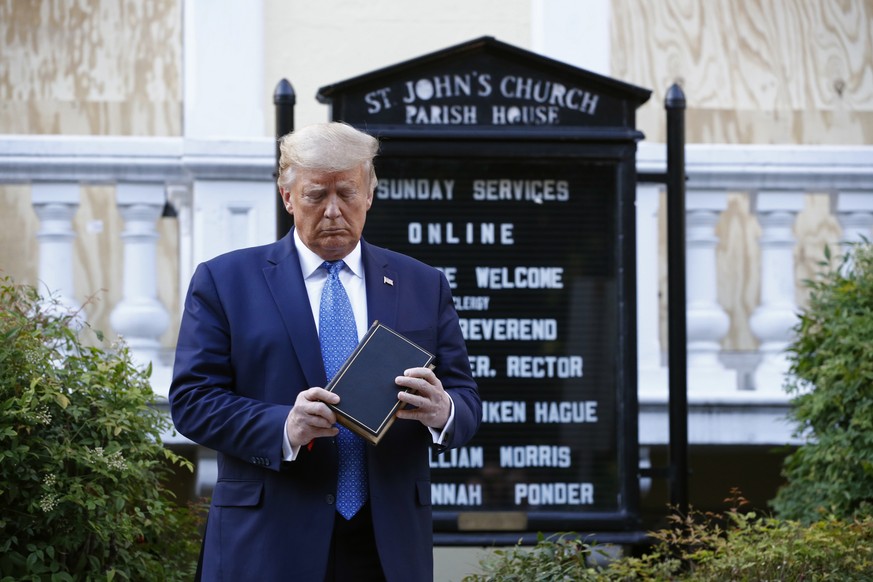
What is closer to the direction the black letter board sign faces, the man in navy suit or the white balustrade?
the man in navy suit

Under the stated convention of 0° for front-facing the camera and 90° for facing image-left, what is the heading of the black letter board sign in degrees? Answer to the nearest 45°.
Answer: approximately 0°

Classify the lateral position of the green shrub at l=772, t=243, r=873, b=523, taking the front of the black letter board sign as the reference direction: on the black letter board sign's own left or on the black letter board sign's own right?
on the black letter board sign's own left

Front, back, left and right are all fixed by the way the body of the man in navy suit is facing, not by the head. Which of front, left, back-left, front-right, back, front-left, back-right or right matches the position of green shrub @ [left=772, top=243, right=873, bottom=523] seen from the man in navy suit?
back-left

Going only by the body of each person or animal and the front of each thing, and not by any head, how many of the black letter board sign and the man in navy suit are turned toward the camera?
2

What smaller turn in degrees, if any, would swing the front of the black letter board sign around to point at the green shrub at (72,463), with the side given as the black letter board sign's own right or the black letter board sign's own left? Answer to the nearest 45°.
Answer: approximately 45° to the black letter board sign's own right

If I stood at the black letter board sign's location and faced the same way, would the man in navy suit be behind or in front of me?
in front

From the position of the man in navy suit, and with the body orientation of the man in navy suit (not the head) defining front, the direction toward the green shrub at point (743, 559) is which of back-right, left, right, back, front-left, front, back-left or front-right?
back-left
